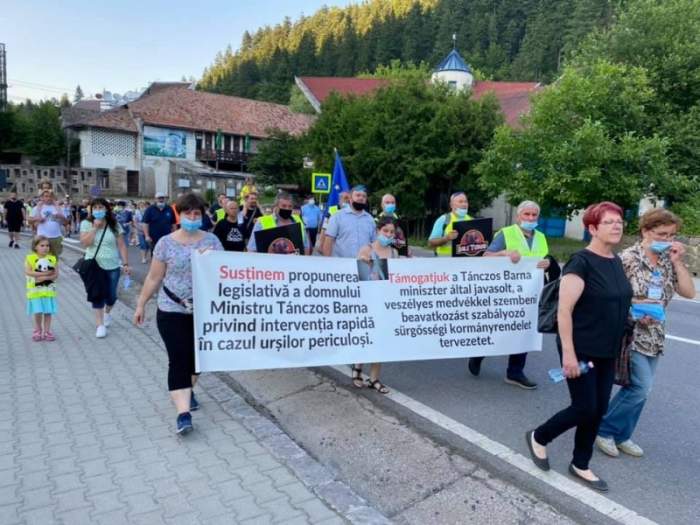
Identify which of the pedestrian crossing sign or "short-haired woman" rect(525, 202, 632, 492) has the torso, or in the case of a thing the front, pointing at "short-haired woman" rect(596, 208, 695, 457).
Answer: the pedestrian crossing sign

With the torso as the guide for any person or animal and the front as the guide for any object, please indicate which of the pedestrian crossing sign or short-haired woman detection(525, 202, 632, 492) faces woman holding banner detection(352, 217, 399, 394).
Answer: the pedestrian crossing sign

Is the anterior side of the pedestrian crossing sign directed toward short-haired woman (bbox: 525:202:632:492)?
yes

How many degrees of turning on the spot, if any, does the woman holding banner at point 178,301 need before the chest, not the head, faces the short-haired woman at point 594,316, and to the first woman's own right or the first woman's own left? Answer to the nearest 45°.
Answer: approximately 45° to the first woman's own left

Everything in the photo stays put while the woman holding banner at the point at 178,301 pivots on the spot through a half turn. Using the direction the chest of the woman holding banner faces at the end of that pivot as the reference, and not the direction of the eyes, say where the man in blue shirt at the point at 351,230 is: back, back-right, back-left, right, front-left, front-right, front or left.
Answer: front-right

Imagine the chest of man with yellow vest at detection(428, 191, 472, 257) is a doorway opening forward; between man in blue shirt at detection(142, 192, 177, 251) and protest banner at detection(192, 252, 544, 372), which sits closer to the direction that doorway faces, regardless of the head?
the protest banner

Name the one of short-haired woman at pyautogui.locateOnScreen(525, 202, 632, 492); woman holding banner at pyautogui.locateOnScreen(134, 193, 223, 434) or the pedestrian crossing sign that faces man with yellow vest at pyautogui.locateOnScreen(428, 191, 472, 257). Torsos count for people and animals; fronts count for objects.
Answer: the pedestrian crossing sign

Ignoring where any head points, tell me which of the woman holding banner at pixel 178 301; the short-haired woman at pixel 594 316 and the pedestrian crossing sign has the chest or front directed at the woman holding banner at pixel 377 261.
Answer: the pedestrian crossing sign

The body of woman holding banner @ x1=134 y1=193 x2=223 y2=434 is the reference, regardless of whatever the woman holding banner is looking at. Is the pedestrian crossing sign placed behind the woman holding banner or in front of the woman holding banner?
behind
